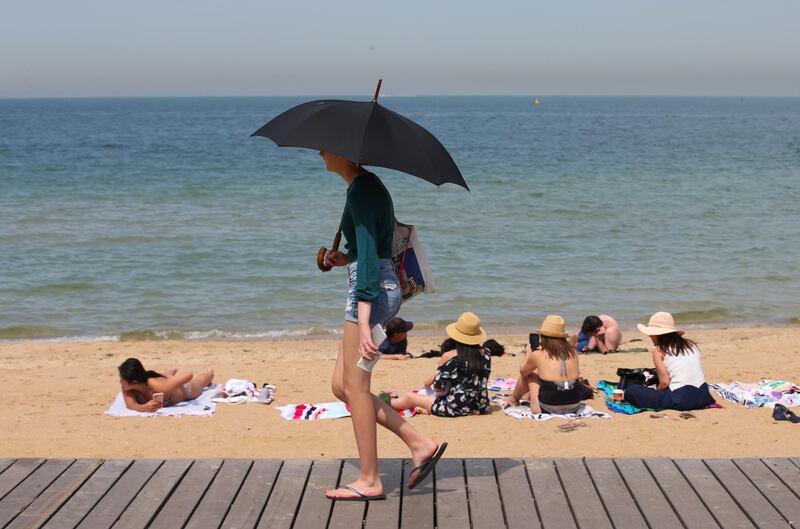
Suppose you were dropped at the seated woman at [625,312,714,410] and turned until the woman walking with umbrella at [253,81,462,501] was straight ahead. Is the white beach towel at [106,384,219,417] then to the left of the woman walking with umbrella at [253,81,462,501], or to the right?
right

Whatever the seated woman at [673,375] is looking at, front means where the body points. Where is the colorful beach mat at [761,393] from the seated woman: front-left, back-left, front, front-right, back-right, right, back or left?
right

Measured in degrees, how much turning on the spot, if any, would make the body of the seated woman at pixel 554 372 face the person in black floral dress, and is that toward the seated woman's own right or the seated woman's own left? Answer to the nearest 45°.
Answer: approximately 45° to the seated woman's own left

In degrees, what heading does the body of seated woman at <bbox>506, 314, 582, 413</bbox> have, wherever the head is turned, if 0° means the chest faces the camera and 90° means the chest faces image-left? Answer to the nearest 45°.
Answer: approximately 135°

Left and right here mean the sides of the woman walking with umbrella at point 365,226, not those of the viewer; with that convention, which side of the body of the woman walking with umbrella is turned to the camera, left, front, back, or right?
left

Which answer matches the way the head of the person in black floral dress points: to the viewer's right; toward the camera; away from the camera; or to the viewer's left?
away from the camera

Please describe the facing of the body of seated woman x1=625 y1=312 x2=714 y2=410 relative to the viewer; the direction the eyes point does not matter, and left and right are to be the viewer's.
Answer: facing away from the viewer and to the left of the viewer

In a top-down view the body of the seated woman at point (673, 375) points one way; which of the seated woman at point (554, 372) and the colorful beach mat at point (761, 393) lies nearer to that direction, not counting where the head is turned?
the seated woman
